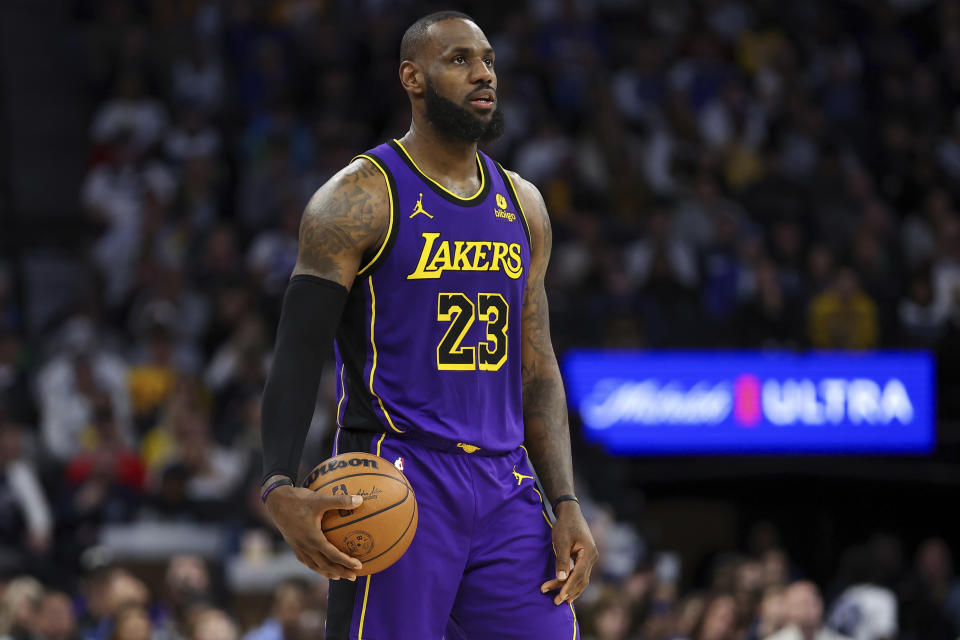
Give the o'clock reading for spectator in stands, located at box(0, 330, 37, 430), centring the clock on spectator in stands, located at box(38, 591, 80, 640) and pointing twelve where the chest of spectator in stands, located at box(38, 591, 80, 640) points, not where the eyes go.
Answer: spectator in stands, located at box(0, 330, 37, 430) is roughly at 6 o'clock from spectator in stands, located at box(38, 591, 80, 640).

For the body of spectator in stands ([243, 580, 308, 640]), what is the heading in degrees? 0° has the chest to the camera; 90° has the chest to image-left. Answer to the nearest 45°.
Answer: approximately 315°

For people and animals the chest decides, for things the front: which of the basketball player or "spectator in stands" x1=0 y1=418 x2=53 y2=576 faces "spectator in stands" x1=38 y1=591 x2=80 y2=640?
"spectator in stands" x1=0 y1=418 x2=53 y2=576

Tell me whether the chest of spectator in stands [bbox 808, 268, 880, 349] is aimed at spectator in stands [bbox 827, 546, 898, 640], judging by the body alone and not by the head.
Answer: yes

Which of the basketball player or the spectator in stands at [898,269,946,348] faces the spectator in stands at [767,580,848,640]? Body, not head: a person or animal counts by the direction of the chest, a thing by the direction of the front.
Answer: the spectator in stands at [898,269,946,348]

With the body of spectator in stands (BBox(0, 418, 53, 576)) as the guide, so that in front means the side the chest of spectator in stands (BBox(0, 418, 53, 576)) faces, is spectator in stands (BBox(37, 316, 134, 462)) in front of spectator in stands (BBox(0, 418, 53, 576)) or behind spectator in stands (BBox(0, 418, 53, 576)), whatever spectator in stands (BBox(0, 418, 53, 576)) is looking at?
behind

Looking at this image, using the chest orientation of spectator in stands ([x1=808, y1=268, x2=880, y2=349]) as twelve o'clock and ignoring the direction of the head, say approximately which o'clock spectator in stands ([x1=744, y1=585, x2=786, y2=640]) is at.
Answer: spectator in stands ([x1=744, y1=585, x2=786, y2=640]) is roughly at 12 o'clock from spectator in stands ([x1=808, y1=268, x2=880, y2=349]).

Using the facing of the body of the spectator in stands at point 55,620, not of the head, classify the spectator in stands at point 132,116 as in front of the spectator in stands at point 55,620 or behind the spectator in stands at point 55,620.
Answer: behind
